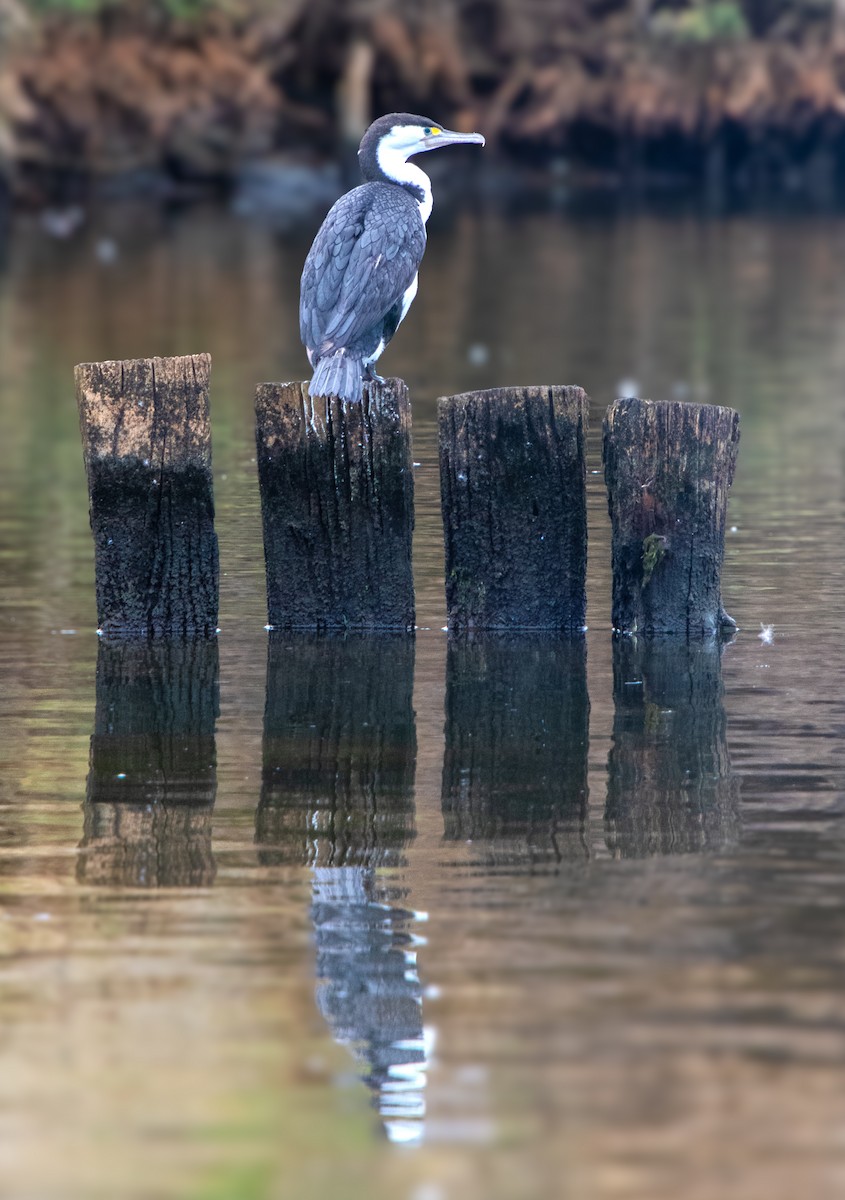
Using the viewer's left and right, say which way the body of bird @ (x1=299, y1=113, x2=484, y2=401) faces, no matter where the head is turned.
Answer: facing away from the viewer and to the right of the viewer

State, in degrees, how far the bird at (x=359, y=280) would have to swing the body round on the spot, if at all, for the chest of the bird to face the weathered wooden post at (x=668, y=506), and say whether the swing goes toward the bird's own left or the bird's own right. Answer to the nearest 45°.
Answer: approximately 45° to the bird's own right
